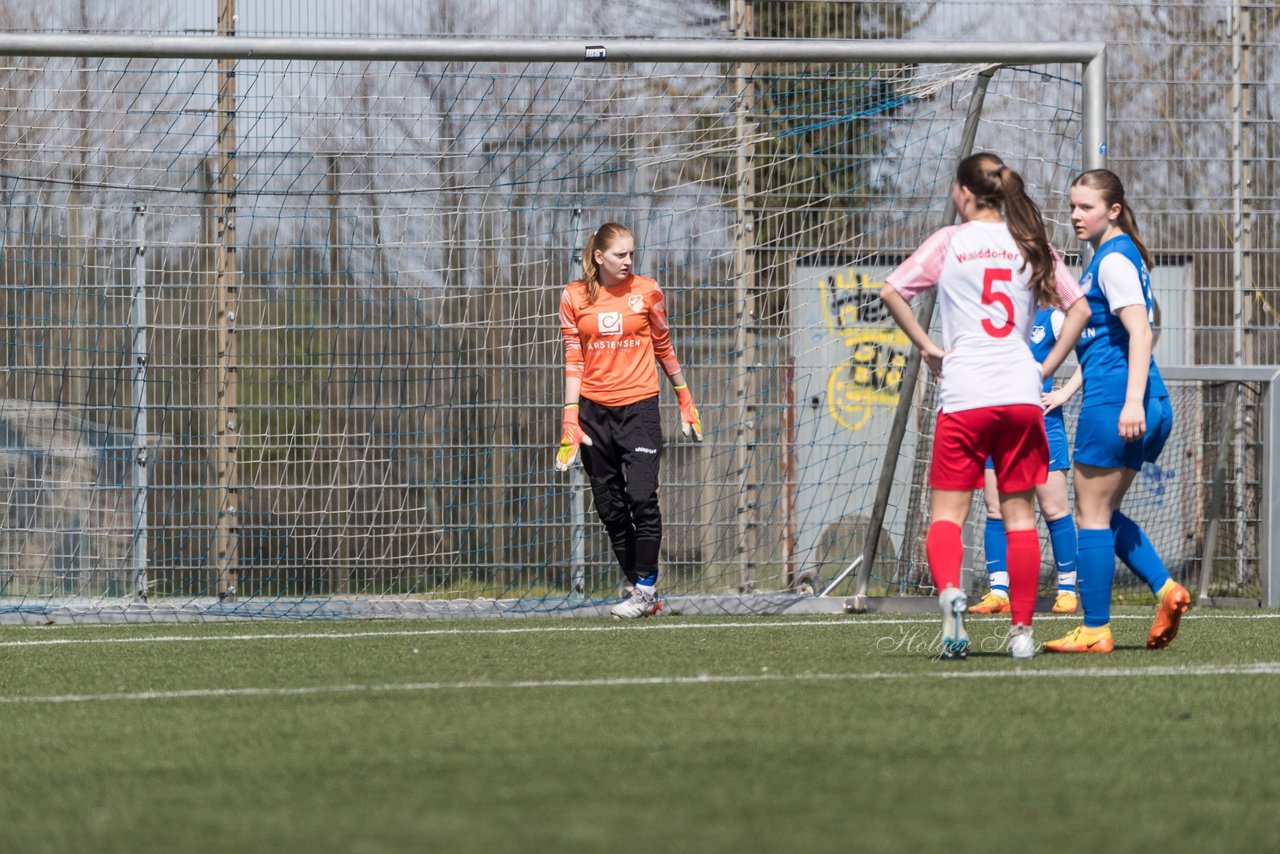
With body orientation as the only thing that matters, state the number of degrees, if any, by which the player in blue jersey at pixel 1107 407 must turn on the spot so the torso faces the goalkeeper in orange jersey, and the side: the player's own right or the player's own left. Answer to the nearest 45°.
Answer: approximately 45° to the player's own right

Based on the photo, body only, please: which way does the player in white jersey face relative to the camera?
away from the camera

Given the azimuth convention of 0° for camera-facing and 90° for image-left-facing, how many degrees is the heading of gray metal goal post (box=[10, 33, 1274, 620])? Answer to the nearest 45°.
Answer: approximately 0°

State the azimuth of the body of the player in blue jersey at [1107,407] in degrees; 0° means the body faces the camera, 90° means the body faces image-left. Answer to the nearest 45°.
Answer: approximately 90°

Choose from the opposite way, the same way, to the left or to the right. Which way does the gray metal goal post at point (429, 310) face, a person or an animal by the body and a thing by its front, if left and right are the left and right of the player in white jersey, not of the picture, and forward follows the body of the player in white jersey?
the opposite way

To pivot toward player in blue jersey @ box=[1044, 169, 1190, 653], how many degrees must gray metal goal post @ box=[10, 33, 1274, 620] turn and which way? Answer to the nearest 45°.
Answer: approximately 45° to its left
